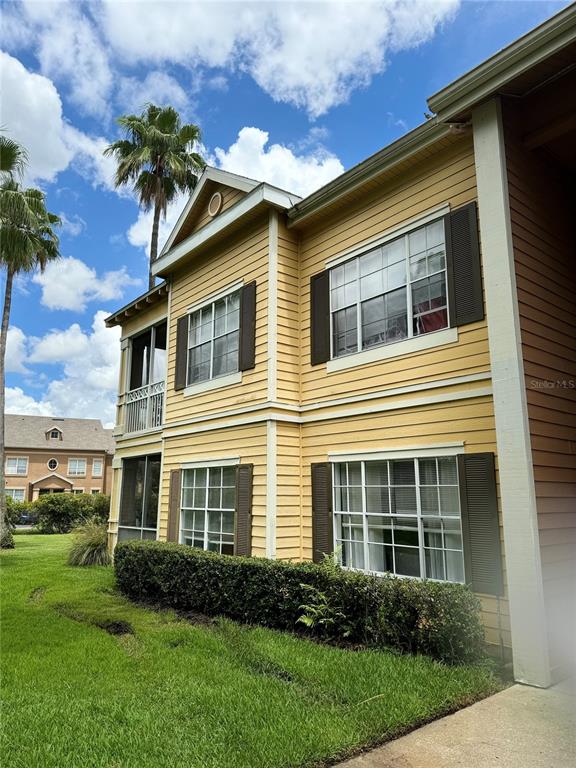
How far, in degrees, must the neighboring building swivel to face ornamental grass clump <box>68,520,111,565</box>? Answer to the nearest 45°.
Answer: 0° — it already faces it

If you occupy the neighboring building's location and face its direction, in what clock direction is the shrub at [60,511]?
The shrub is roughly at 12 o'clock from the neighboring building.

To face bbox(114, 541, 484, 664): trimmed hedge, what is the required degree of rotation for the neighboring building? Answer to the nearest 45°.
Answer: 0° — it already faces it

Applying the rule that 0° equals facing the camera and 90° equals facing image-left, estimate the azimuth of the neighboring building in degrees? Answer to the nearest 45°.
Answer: approximately 0°
